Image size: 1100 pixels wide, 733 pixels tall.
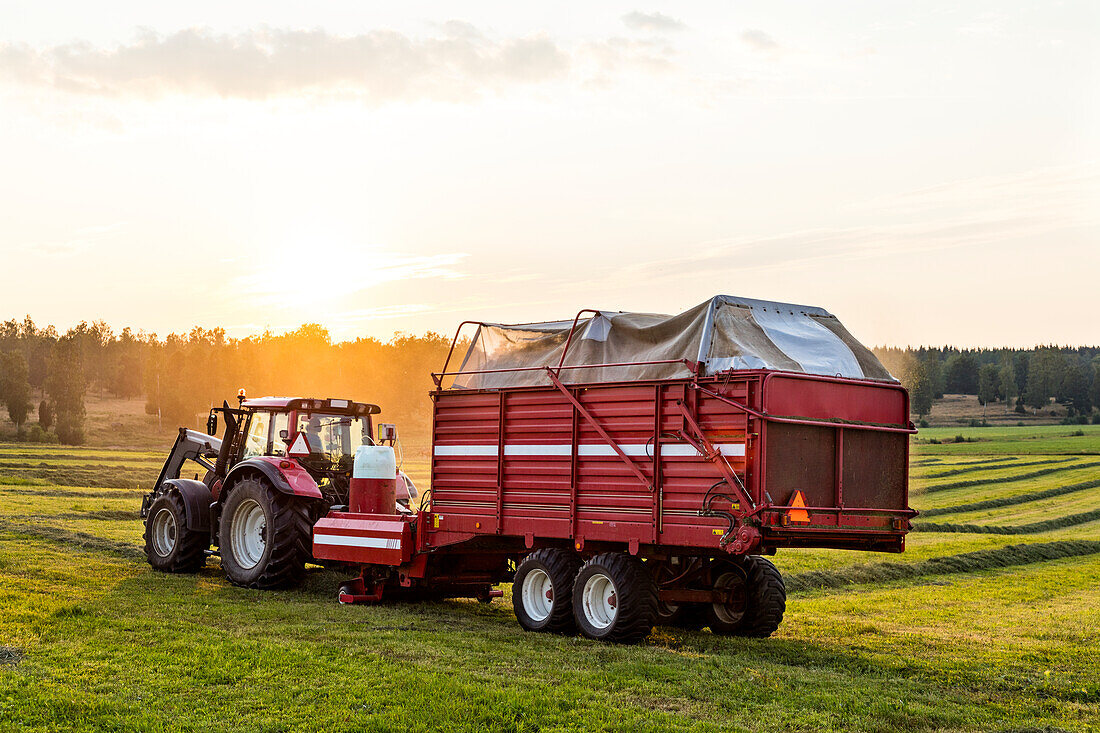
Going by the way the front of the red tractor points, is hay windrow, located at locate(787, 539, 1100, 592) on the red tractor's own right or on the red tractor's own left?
on the red tractor's own right

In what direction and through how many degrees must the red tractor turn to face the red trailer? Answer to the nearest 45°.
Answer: approximately 180°

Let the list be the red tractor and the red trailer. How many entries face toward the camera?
0

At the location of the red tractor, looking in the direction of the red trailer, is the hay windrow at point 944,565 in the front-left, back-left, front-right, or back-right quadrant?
front-left

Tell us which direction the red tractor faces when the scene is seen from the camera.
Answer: facing away from the viewer and to the left of the viewer

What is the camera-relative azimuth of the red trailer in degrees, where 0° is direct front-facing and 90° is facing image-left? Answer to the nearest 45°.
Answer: approximately 135°

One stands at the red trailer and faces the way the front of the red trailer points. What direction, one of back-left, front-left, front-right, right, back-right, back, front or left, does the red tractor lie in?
front

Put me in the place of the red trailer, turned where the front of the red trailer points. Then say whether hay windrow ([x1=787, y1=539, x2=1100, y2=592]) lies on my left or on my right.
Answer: on my right

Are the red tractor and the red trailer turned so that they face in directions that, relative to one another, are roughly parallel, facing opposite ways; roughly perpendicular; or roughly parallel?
roughly parallel
